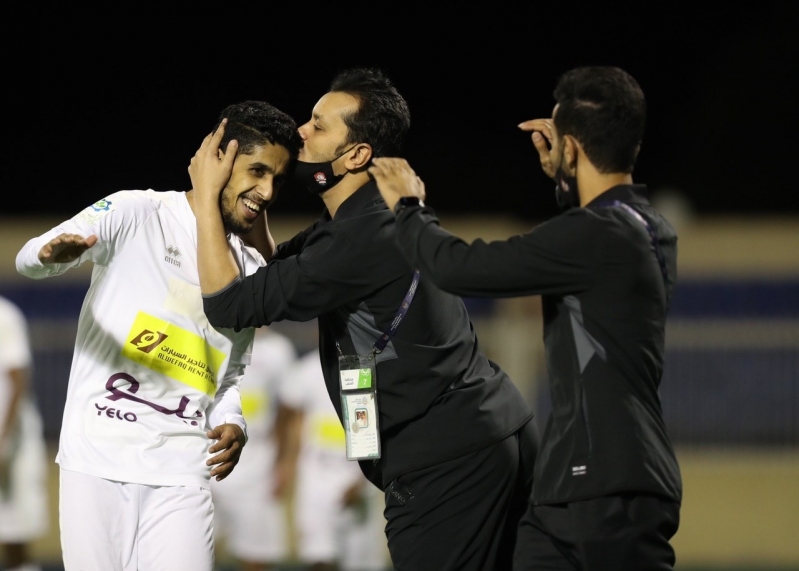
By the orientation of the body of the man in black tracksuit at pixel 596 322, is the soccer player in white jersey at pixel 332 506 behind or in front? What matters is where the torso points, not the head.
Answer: in front

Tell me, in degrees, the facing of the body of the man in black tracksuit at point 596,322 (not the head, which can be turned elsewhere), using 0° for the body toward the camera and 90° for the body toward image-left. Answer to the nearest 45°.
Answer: approximately 135°

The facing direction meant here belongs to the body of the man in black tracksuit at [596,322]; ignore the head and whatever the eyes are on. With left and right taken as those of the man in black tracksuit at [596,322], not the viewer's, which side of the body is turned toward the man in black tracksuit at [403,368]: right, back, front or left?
front

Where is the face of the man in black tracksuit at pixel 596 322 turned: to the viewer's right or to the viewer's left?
to the viewer's left

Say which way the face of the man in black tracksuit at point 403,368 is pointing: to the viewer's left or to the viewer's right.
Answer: to the viewer's left

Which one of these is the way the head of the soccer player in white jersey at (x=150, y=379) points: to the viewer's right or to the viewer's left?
to the viewer's right

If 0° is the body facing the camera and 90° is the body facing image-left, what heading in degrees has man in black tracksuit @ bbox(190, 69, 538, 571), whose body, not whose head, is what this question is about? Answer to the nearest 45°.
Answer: approximately 90°

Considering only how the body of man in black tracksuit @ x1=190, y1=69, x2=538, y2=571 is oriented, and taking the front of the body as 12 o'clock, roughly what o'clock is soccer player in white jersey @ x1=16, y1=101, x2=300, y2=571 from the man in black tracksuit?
The soccer player in white jersey is roughly at 12 o'clock from the man in black tracksuit.

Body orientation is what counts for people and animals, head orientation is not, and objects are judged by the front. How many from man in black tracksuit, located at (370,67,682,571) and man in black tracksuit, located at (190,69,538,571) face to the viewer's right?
0

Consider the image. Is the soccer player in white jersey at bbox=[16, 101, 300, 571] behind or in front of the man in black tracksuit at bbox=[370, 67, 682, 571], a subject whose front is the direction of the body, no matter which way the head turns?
in front

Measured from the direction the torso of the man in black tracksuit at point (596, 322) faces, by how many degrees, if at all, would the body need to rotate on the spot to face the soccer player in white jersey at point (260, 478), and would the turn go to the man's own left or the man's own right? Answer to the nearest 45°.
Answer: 0° — they already face them
